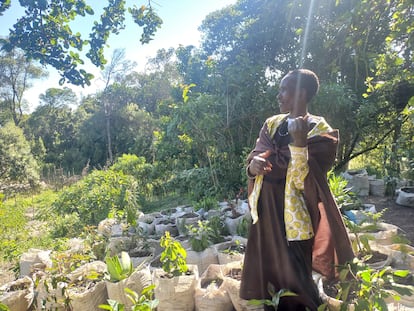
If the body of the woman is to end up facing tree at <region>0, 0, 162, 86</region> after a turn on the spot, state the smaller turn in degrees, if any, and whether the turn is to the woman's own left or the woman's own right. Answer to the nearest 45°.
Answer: approximately 45° to the woman's own right

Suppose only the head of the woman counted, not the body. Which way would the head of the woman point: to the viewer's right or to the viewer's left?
to the viewer's left

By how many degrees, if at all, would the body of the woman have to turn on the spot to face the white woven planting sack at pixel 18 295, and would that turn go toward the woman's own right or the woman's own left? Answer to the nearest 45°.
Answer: approximately 45° to the woman's own right

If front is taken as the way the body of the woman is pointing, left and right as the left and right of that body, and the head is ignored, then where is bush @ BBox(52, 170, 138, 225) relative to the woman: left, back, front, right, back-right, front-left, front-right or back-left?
right

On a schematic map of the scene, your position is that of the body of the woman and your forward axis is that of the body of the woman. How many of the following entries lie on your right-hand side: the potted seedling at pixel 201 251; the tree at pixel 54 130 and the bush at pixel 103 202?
3

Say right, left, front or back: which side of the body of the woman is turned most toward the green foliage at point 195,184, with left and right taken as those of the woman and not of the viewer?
right

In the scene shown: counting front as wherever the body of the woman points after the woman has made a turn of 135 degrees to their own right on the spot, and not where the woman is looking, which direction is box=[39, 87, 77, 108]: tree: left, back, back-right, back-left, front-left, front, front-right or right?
front-left

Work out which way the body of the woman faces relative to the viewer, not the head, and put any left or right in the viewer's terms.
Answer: facing the viewer and to the left of the viewer

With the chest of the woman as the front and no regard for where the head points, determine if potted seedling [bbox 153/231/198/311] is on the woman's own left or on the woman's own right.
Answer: on the woman's own right

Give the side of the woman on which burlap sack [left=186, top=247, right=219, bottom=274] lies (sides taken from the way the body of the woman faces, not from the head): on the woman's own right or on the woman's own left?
on the woman's own right
